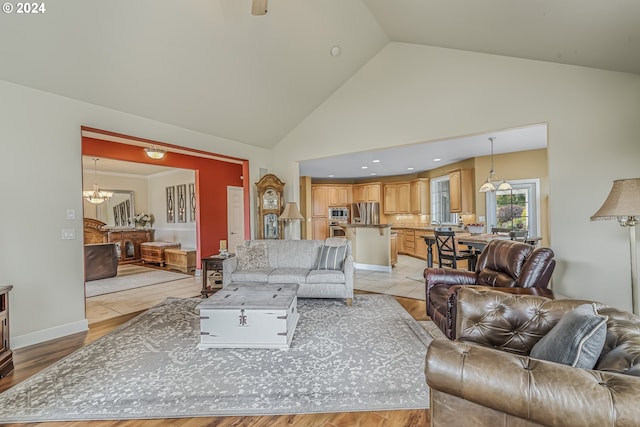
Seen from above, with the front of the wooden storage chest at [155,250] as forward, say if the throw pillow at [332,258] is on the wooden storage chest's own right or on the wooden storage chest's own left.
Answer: on the wooden storage chest's own left

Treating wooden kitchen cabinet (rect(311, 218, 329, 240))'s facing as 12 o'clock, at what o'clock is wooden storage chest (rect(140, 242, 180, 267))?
The wooden storage chest is roughly at 2 o'clock from the wooden kitchen cabinet.

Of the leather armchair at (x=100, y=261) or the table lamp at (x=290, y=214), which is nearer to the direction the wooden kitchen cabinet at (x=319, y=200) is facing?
the table lamp

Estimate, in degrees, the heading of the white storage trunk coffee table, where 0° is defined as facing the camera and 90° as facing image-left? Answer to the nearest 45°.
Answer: approximately 0°

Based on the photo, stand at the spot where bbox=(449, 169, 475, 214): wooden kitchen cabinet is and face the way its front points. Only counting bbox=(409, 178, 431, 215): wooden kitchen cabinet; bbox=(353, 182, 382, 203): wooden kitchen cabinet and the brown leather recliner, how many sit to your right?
2

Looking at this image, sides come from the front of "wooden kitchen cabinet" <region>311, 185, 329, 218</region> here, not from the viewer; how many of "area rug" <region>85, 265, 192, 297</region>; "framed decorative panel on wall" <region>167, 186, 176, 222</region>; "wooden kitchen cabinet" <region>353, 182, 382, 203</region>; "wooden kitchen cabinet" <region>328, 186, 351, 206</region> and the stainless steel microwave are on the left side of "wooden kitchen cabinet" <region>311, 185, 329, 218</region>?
3

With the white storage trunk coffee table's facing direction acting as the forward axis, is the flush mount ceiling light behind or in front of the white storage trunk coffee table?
behind

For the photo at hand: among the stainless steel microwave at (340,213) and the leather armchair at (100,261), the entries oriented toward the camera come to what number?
1

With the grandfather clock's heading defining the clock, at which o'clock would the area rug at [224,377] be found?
The area rug is roughly at 12 o'clock from the grandfather clock.

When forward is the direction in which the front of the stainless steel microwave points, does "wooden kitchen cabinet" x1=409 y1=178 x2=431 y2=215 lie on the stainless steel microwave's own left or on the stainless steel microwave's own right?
on the stainless steel microwave's own left
